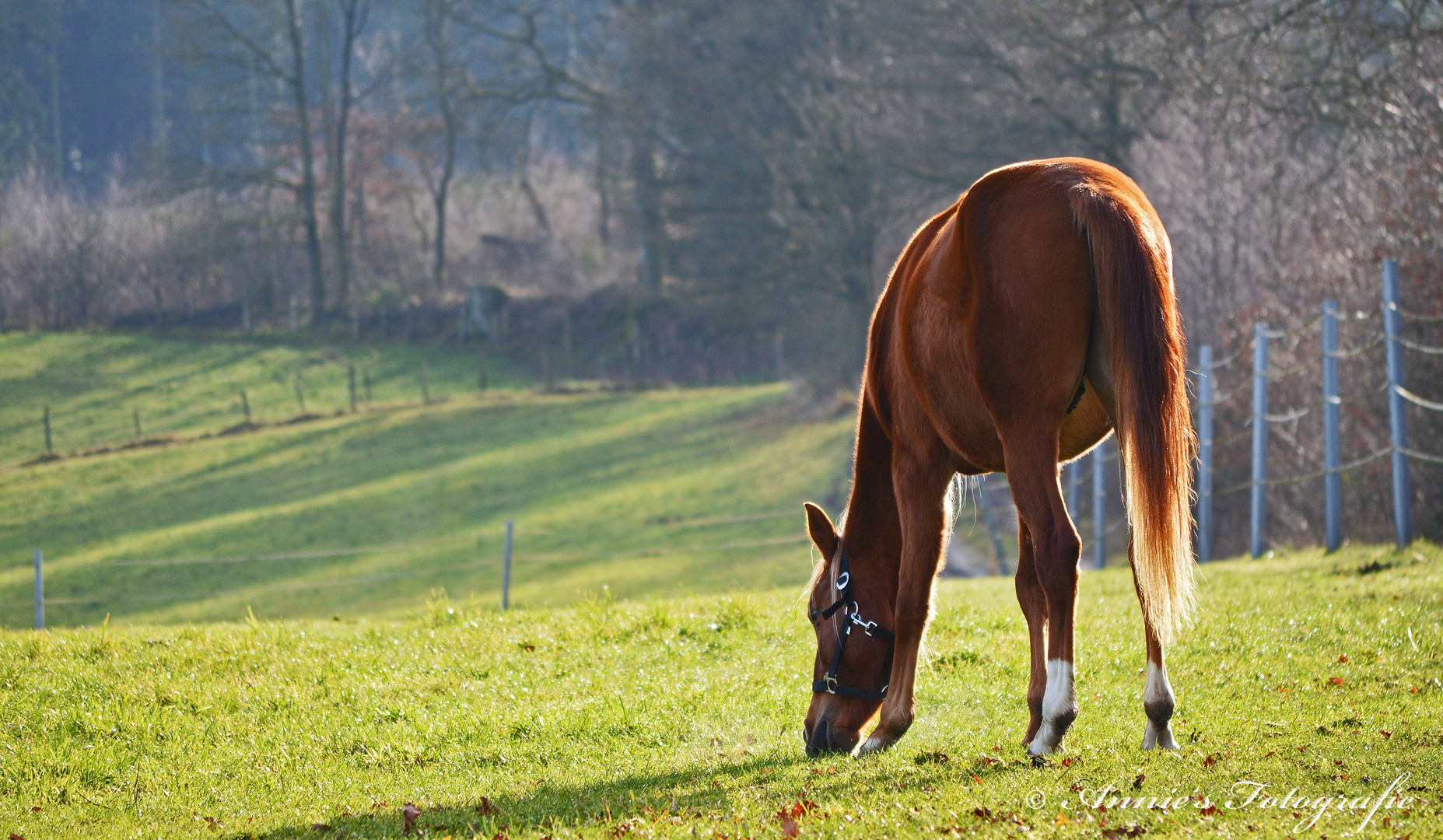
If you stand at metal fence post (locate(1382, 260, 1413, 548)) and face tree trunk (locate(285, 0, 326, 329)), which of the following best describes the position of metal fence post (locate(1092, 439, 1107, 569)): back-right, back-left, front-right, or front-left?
front-right

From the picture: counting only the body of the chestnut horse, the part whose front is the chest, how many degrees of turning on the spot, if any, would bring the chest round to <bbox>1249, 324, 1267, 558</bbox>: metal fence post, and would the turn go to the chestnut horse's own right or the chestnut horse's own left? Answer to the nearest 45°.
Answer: approximately 45° to the chestnut horse's own right

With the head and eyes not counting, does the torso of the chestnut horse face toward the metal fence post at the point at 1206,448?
no

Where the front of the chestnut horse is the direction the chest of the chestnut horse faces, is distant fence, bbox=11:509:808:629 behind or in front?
in front

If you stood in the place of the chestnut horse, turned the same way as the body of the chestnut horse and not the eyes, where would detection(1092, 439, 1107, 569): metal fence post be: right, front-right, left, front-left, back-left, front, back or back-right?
front-right

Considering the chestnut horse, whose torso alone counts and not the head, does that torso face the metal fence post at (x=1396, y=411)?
no

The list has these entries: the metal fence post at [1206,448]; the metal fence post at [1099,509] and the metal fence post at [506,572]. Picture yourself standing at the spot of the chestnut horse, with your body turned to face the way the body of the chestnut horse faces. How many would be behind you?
0

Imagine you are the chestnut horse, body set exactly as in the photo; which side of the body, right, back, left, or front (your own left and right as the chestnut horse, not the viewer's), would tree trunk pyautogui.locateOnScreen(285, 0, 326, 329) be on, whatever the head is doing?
front

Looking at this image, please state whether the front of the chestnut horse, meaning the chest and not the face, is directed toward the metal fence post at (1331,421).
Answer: no

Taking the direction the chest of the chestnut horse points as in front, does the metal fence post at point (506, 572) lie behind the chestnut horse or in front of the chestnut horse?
in front

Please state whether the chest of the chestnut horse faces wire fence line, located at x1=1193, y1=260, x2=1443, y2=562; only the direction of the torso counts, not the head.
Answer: no

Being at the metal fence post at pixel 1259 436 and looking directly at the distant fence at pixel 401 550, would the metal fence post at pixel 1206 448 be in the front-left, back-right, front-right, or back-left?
front-right

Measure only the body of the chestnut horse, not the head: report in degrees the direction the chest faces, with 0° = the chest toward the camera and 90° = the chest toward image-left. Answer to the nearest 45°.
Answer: approximately 135°
